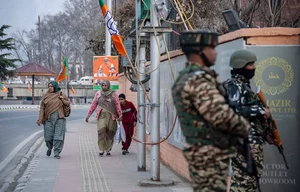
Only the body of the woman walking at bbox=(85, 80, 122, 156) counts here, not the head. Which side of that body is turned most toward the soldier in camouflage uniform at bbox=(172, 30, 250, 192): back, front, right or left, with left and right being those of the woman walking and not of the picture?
front

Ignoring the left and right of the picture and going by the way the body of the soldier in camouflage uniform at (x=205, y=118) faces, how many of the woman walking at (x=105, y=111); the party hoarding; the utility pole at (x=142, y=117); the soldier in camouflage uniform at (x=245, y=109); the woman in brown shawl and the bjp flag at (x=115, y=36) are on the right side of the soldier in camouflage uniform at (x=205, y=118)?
0

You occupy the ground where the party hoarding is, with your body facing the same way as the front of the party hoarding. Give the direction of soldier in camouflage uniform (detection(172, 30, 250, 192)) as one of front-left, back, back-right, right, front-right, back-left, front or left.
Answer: front

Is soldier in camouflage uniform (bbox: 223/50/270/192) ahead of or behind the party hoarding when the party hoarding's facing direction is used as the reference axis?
ahead

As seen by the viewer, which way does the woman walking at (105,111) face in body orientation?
toward the camera

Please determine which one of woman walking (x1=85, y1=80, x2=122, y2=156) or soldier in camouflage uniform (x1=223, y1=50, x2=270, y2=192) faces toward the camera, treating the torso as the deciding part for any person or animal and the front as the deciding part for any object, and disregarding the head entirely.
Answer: the woman walking

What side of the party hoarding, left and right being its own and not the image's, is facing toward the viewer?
front

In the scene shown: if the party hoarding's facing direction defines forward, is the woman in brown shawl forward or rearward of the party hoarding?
forward
